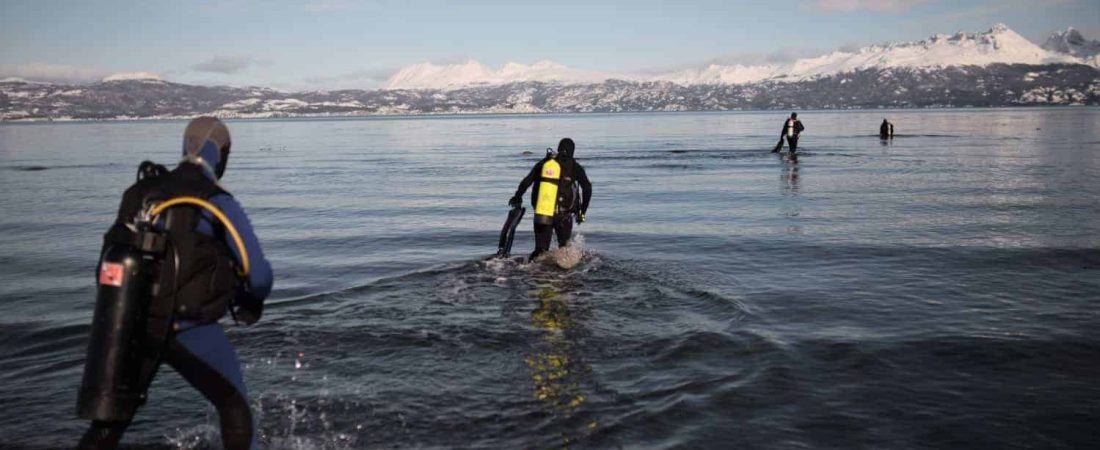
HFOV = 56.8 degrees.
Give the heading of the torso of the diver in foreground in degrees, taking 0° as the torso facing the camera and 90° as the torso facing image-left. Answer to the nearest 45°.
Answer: approximately 225°

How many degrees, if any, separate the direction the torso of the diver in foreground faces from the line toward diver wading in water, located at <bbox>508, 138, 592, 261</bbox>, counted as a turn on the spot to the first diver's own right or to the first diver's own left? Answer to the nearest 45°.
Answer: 0° — they already face them
